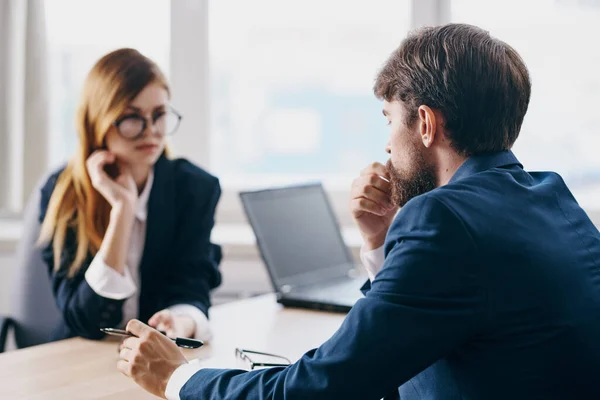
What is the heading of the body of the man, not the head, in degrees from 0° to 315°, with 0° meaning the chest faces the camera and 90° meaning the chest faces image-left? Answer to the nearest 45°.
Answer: approximately 135°

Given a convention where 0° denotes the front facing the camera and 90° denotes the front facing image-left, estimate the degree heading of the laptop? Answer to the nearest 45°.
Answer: approximately 315°

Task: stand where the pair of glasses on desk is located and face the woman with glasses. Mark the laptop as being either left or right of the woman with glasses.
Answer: right

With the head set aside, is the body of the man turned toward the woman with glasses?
yes

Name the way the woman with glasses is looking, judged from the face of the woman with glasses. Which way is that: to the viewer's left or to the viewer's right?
to the viewer's right

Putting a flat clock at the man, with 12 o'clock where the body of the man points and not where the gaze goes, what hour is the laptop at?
The laptop is roughly at 1 o'clock from the man.

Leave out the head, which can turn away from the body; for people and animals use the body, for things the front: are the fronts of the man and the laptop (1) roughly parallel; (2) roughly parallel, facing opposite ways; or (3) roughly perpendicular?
roughly parallel, facing opposite ways

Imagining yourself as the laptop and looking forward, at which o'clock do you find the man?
The man is roughly at 1 o'clock from the laptop.
